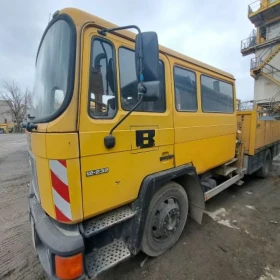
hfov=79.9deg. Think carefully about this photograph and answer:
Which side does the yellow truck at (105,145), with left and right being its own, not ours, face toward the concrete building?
back

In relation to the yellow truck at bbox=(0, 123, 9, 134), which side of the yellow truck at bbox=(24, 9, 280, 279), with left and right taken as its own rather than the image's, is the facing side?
right

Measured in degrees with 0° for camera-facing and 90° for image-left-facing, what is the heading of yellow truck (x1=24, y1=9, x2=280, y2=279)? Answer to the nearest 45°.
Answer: approximately 45°
